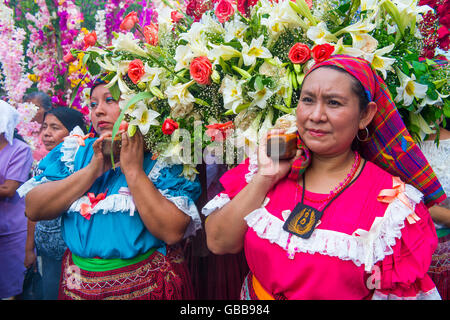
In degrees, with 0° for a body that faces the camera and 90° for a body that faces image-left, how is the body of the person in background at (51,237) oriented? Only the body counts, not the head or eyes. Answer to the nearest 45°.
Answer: approximately 45°

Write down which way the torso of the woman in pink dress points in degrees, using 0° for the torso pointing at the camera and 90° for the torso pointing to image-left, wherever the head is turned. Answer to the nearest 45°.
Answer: approximately 45°

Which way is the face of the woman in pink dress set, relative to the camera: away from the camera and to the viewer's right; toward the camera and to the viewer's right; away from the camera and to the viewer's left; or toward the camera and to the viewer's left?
toward the camera and to the viewer's left

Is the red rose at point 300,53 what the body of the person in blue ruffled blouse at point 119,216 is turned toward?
no

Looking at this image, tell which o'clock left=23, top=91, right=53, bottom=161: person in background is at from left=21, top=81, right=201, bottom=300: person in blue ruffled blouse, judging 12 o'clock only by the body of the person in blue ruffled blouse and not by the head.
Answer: The person in background is roughly at 4 o'clock from the person in blue ruffled blouse.

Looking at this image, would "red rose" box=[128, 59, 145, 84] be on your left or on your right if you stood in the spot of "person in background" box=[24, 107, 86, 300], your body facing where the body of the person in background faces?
on your left

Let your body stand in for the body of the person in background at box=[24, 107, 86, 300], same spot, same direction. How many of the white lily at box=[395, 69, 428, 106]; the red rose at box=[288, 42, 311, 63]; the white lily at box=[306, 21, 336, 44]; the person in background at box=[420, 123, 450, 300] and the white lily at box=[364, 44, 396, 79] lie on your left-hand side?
5

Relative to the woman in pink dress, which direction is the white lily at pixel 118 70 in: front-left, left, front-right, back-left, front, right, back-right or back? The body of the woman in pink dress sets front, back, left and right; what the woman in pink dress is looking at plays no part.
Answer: front-right

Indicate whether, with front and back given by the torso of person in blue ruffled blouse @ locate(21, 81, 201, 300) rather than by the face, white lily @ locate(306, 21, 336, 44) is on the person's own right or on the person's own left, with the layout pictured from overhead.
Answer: on the person's own left

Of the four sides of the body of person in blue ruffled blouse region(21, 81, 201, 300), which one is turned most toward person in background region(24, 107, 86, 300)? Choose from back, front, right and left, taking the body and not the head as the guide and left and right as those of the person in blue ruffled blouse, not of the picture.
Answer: right

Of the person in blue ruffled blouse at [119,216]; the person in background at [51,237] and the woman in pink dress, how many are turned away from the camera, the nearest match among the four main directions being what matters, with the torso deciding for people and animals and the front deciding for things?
0

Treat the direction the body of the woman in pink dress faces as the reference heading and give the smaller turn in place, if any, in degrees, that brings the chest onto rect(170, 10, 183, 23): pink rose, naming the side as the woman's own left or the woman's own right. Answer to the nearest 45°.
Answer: approximately 90° to the woman's own right

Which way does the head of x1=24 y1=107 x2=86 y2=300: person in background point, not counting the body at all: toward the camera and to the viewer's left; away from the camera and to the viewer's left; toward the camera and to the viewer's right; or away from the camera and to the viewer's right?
toward the camera and to the viewer's left

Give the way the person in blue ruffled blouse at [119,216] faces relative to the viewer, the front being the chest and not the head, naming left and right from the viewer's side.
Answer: facing the viewer and to the left of the viewer
